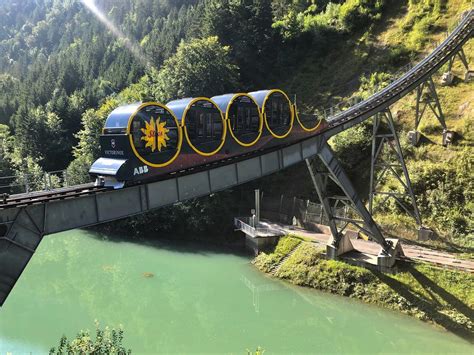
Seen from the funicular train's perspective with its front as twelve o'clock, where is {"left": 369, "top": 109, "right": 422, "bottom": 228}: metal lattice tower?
The metal lattice tower is roughly at 6 o'clock from the funicular train.

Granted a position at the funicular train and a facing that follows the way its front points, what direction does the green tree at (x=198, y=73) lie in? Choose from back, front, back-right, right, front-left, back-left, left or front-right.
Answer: back-right

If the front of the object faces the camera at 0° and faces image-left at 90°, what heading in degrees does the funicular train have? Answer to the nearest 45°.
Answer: approximately 45°

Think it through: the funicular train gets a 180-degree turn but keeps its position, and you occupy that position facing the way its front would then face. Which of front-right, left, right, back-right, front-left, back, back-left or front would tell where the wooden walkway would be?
front
